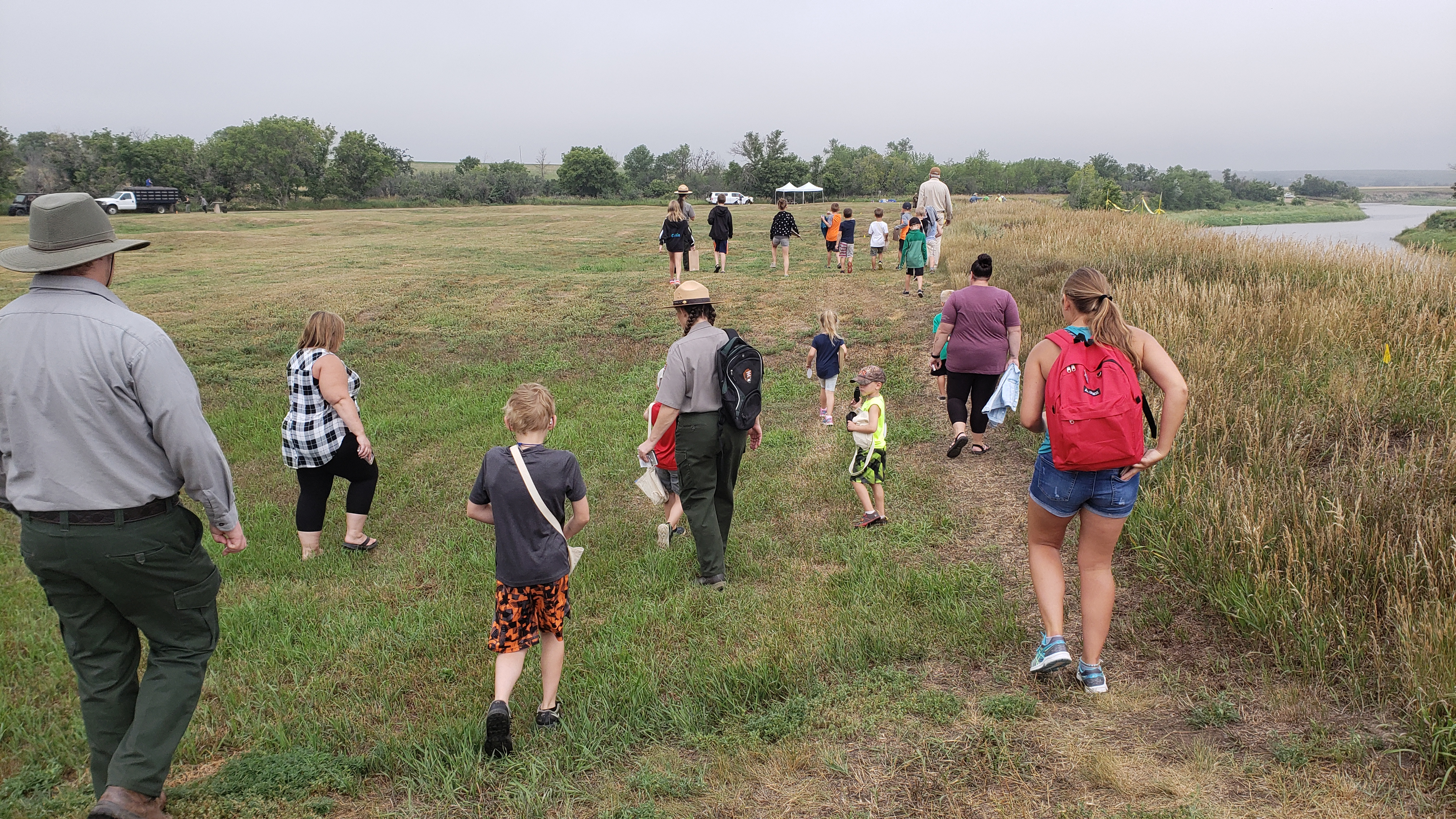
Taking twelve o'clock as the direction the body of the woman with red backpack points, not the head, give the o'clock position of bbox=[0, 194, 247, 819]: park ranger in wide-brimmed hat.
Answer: The park ranger in wide-brimmed hat is roughly at 8 o'clock from the woman with red backpack.

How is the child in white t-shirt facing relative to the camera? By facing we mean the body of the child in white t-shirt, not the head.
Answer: away from the camera

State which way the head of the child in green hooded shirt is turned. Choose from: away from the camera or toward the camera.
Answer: away from the camera

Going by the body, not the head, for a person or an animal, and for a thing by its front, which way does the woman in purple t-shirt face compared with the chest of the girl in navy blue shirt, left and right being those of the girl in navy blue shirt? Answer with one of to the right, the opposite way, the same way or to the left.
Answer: the same way

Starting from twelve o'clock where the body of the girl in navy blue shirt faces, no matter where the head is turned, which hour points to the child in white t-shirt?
The child in white t-shirt is roughly at 12 o'clock from the girl in navy blue shirt.

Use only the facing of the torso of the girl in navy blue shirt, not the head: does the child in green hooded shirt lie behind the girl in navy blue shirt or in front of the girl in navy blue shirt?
in front

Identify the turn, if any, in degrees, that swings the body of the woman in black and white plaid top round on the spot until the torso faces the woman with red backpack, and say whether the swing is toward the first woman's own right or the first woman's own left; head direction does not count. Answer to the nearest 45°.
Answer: approximately 90° to the first woman's own right

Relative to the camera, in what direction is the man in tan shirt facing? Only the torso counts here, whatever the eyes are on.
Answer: away from the camera

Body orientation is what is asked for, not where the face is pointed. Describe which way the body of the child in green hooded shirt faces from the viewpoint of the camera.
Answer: away from the camera

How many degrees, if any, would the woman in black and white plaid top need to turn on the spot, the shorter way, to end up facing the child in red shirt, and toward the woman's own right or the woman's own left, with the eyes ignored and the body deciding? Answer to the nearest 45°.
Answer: approximately 45° to the woman's own right

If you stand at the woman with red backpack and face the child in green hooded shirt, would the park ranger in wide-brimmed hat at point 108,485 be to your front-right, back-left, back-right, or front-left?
back-left

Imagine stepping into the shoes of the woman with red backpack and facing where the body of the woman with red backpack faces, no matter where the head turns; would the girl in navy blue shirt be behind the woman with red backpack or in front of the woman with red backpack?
in front

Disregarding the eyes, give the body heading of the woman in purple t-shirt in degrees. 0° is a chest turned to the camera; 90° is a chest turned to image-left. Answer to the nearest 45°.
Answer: approximately 180°

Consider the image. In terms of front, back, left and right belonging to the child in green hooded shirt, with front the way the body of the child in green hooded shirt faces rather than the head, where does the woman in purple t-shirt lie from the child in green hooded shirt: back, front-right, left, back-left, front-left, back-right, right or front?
back

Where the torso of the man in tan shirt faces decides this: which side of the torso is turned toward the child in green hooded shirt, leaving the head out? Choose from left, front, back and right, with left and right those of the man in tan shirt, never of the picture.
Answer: back

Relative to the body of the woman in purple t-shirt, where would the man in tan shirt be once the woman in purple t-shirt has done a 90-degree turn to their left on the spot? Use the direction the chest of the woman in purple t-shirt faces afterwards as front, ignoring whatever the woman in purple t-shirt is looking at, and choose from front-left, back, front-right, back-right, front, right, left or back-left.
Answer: right

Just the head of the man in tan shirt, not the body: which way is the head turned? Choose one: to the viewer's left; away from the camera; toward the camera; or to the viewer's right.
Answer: away from the camera

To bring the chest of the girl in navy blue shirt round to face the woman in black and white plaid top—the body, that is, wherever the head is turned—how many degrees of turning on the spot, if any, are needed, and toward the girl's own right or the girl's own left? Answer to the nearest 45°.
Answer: approximately 135° to the girl's own left

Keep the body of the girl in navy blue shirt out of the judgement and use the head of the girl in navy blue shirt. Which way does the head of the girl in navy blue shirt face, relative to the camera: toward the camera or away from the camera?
away from the camera

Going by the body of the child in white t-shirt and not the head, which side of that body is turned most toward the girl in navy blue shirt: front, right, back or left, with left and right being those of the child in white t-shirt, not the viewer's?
back

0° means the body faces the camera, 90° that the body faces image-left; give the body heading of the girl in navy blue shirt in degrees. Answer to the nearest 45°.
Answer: approximately 180°

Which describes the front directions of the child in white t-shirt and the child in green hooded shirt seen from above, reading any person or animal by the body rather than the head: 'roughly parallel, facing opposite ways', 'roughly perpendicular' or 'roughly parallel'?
roughly parallel
